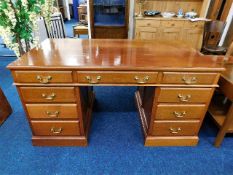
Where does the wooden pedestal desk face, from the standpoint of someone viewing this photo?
facing the viewer
